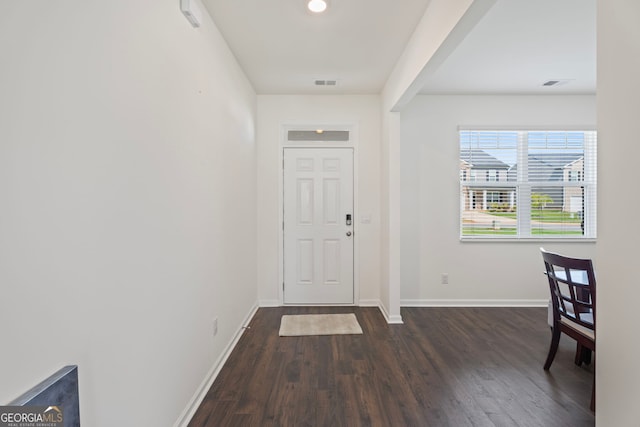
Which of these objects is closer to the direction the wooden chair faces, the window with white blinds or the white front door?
the window with white blinds

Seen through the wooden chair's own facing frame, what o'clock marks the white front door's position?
The white front door is roughly at 8 o'clock from the wooden chair.

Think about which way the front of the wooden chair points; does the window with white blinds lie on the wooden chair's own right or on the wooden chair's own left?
on the wooden chair's own left

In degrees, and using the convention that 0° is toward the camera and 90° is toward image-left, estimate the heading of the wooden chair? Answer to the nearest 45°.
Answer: approximately 225°
